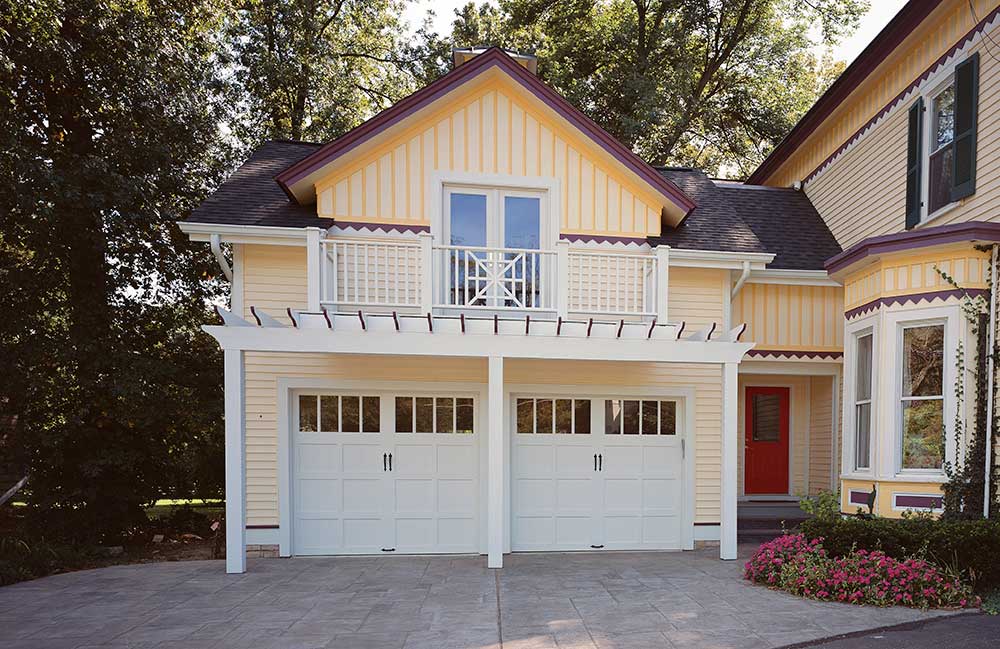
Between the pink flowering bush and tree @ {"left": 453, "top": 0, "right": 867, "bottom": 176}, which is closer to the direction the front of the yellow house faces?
the pink flowering bush

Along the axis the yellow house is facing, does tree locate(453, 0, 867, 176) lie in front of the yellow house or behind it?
behind

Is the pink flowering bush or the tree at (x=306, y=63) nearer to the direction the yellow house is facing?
the pink flowering bush

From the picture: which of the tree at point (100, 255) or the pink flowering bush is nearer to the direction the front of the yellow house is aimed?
the pink flowering bush

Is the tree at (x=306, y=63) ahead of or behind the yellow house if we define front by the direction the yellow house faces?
behind

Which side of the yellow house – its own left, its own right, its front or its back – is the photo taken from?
front
